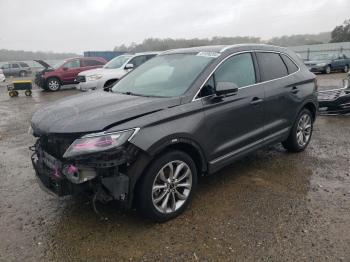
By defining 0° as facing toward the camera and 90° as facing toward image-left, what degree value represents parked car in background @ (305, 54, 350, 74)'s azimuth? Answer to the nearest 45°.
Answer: approximately 45°

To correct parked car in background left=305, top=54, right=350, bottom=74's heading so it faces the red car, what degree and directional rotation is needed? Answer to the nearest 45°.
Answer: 0° — it already faces it

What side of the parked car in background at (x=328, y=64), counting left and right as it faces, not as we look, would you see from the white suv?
front

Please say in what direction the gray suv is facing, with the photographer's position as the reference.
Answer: facing the viewer and to the left of the viewer

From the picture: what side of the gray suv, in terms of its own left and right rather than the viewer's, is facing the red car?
right

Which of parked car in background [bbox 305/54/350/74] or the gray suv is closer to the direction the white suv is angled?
the gray suv

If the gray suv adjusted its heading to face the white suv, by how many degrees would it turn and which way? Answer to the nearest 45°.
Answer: approximately 135° to its right

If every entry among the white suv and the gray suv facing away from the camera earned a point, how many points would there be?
0

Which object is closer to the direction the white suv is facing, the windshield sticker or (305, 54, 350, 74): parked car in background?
the windshield sticker

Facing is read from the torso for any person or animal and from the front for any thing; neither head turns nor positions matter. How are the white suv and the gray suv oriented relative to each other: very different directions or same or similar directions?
same or similar directions

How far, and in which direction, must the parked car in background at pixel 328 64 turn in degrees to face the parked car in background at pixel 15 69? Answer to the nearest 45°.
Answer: approximately 45° to its right

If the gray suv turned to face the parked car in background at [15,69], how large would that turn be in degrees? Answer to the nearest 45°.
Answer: approximately 90° to its right

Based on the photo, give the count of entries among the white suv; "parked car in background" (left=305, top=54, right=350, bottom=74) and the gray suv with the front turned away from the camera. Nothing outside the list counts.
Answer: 0

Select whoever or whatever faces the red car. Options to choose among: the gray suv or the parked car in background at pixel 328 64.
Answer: the parked car in background

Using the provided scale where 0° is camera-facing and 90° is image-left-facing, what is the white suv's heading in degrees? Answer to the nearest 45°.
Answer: approximately 45°
